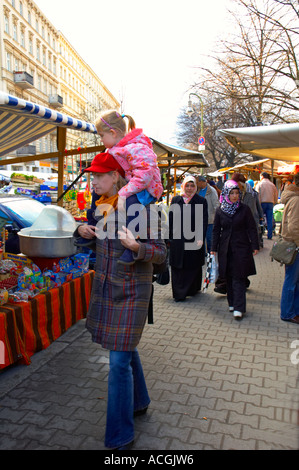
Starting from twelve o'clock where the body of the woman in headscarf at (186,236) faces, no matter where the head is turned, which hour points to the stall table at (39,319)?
The stall table is roughly at 1 o'clock from the woman in headscarf.

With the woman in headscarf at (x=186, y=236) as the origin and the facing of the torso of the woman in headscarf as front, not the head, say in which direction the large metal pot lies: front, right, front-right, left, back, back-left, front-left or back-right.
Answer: front-right

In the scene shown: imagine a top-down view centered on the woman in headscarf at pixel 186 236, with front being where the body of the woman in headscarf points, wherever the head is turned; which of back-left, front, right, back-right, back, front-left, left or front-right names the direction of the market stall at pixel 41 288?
front-right

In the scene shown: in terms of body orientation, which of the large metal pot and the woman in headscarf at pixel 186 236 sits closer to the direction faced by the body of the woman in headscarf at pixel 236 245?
the large metal pot

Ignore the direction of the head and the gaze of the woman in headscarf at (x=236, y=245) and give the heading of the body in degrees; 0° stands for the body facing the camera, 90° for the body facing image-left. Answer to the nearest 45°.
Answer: approximately 0°

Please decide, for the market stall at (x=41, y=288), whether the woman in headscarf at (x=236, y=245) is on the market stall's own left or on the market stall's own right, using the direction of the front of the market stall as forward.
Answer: on the market stall's own left

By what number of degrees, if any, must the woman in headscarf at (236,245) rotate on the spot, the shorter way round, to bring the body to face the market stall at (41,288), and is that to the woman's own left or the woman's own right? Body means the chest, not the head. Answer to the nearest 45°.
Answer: approximately 45° to the woman's own right

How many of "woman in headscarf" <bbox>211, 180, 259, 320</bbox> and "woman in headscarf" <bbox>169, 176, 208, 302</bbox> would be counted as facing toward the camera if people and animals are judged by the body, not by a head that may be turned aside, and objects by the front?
2

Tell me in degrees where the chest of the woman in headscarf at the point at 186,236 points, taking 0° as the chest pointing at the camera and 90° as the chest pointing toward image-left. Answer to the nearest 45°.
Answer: approximately 0°

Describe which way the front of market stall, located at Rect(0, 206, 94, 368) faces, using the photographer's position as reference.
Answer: facing the viewer and to the right of the viewer

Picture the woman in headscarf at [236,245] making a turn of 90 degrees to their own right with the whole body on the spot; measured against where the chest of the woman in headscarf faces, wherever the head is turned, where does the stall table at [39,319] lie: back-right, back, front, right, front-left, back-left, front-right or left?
front-left
